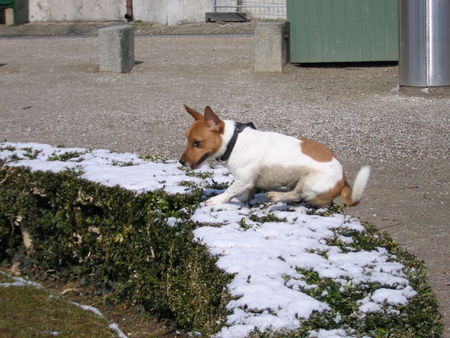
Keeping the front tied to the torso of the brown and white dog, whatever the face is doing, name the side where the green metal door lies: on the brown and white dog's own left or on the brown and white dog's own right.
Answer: on the brown and white dog's own right

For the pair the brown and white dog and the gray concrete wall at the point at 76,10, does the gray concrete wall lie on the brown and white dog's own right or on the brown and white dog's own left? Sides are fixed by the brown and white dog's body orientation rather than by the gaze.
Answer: on the brown and white dog's own right

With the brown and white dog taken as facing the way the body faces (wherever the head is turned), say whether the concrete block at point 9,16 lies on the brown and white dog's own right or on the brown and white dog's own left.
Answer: on the brown and white dog's own right

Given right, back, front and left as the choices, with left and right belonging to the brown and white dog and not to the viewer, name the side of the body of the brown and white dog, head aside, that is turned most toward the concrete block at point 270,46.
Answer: right

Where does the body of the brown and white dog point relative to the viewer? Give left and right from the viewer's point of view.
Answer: facing to the left of the viewer

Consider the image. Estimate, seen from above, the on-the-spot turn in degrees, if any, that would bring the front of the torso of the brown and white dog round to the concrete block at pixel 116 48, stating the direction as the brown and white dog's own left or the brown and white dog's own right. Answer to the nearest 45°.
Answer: approximately 90° to the brown and white dog's own right

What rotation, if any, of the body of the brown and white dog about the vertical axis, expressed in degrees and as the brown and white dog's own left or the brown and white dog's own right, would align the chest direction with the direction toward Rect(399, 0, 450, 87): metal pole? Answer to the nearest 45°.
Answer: approximately 90° to the brown and white dog's own right
